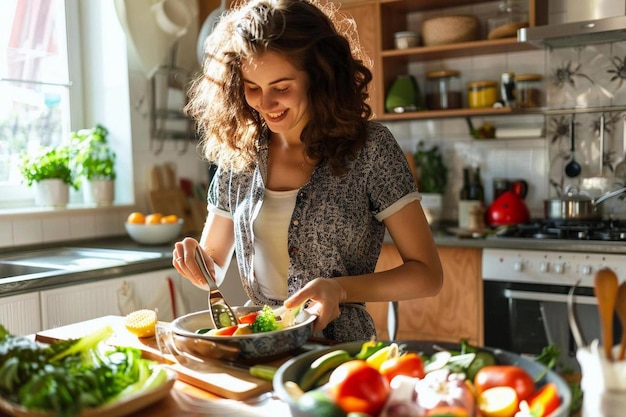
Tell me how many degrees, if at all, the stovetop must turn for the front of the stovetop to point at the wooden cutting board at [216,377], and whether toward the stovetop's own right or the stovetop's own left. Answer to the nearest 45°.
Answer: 0° — it already faces it

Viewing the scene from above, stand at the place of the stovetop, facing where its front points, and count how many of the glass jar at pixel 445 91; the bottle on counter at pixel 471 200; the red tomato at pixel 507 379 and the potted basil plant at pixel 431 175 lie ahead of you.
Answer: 1

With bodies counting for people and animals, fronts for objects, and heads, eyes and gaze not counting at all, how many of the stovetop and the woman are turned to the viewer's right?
0

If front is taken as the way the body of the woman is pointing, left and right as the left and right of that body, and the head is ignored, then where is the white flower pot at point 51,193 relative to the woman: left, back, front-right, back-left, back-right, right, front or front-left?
right

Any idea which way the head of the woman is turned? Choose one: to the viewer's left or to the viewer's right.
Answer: to the viewer's left

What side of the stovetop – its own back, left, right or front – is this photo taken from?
front

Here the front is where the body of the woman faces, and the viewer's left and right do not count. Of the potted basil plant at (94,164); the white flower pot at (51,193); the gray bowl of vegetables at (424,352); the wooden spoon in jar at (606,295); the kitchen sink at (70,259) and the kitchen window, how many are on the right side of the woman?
4

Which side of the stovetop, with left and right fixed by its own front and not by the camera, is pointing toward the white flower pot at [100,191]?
right

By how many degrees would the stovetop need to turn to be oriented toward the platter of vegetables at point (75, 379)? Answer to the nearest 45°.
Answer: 0° — it already faces it

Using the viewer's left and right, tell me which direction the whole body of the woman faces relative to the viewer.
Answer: facing the viewer and to the left of the viewer

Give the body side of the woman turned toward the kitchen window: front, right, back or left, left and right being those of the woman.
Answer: right

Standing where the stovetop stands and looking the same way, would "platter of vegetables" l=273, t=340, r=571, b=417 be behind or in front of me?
in front

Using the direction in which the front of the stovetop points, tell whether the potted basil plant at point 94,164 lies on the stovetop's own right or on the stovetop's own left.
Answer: on the stovetop's own right

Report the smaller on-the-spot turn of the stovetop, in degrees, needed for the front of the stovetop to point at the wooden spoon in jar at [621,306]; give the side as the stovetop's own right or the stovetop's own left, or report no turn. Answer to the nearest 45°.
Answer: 0° — it already faces it

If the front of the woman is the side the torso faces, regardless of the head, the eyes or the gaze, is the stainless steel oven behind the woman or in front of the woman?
behind

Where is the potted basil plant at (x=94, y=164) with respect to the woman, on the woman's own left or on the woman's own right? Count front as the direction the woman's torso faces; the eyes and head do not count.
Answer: on the woman's own right
